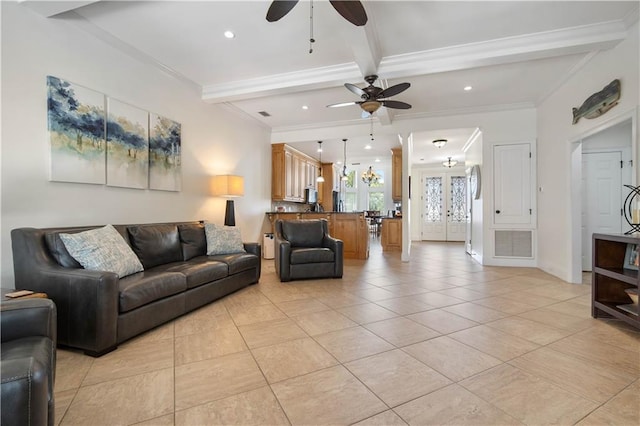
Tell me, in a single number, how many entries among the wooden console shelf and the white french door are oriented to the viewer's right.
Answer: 0

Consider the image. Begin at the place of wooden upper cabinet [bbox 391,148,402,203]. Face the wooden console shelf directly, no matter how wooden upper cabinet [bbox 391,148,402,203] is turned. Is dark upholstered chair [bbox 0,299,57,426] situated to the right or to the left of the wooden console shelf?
right

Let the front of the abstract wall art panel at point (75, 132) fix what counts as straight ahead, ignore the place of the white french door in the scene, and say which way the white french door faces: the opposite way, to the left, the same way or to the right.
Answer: to the right

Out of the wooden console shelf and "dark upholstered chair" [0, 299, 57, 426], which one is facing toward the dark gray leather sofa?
the wooden console shelf

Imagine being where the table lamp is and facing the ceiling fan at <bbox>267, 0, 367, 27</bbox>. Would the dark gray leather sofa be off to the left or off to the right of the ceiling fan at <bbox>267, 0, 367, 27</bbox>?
right

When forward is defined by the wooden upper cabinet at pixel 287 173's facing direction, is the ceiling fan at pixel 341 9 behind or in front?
in front

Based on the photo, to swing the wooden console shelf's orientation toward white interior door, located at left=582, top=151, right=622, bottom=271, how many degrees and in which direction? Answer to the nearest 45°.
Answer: approximately 135° to its right

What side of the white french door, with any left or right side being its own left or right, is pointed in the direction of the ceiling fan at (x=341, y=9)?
front

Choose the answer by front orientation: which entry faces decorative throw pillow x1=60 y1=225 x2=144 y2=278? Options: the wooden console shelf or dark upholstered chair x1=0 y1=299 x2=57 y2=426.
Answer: the wooden console shelf

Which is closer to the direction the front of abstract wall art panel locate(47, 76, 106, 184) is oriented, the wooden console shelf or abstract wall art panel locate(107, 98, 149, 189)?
the wooden console shelf

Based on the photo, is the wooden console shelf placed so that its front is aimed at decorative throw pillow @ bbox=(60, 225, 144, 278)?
yes

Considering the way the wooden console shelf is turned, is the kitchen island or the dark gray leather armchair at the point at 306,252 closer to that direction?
the dark gray leather armchair

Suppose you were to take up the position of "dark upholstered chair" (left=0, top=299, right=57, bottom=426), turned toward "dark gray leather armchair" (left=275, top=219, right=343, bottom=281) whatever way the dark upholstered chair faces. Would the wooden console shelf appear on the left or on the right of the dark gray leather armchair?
right

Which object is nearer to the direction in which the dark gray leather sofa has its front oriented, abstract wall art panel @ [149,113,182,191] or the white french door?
the white french door

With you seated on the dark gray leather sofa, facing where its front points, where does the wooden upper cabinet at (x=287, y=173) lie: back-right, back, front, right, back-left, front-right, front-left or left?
left

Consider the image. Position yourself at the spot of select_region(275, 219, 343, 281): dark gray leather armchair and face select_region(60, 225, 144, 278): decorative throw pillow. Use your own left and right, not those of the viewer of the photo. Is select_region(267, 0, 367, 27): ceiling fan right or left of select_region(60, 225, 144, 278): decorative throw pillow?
left

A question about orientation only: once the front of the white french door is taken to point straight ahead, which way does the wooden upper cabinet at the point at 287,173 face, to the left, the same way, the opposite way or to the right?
to the left

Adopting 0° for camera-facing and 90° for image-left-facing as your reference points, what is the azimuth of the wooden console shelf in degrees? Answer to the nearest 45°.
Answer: approximately 45°

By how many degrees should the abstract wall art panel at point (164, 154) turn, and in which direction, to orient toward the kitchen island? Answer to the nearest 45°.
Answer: approximately 45° to its left

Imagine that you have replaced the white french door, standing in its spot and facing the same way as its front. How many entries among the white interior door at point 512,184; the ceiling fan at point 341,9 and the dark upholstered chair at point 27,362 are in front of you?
3

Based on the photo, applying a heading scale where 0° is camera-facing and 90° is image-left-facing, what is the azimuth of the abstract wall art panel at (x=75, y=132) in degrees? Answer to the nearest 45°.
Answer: approximately 315°

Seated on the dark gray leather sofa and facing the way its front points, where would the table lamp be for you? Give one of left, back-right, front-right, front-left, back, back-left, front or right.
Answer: left
